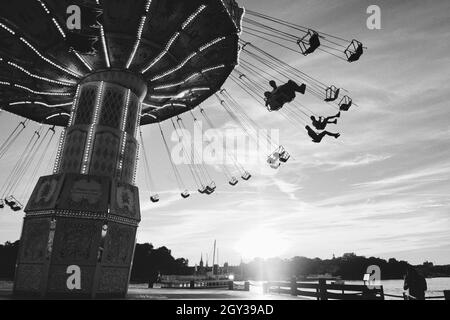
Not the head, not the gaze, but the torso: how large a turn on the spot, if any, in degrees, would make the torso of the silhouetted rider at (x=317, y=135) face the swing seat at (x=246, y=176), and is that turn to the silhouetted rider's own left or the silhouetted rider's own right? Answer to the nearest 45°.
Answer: approximately 135° to the silhouetted rider's own left

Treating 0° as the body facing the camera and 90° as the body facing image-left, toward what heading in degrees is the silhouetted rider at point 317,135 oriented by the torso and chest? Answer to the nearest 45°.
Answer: approximately 270°

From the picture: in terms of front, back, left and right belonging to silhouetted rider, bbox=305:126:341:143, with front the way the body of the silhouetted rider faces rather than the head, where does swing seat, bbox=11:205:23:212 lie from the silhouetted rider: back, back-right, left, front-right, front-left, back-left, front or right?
back

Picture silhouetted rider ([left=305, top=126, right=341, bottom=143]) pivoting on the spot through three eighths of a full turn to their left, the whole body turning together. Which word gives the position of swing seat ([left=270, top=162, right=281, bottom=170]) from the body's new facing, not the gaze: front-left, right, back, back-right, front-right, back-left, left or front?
front
